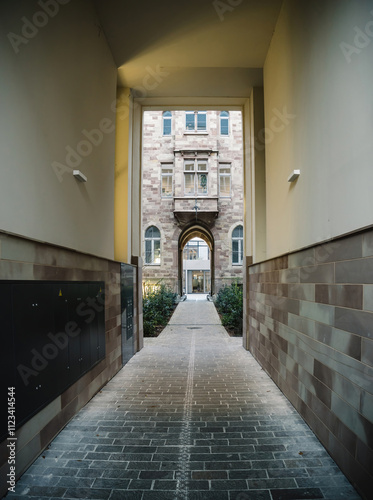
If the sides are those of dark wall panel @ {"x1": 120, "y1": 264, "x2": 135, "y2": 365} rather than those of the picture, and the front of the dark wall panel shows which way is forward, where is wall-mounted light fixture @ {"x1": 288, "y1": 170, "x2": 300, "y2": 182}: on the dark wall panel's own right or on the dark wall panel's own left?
on the dark wall panel's own right

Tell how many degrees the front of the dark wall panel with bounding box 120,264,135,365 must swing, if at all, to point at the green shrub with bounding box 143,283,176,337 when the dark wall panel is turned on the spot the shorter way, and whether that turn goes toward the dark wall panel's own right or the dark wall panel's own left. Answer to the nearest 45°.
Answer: approximately 90° to the dark wall panel's own left

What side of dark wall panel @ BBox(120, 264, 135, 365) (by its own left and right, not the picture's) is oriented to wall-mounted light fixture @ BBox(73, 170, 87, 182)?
right

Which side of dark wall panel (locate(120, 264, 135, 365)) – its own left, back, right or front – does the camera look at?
right

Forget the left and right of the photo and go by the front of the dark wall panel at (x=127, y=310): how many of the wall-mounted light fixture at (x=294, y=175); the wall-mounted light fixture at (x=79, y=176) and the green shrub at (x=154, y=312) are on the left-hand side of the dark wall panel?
1
